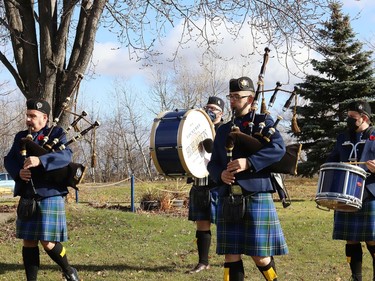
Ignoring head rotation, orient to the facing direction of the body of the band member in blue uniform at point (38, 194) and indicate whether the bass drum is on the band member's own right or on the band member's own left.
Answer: on the band member's own left

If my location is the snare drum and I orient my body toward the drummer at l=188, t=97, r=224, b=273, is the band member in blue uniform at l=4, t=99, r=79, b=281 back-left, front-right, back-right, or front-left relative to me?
front-left

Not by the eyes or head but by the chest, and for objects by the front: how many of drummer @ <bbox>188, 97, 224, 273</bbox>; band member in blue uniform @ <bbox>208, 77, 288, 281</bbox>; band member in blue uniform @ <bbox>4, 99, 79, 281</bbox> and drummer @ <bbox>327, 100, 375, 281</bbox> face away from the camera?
0

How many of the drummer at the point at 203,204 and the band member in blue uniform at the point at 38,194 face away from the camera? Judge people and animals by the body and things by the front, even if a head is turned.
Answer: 0

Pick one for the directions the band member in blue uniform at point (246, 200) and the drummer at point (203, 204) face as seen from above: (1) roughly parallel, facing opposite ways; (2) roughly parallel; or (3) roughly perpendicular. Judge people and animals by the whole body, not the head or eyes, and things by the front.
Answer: roughly parallel

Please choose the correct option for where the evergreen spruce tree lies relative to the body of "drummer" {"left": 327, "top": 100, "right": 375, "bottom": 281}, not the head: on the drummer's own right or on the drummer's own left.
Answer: on the drummer's own right

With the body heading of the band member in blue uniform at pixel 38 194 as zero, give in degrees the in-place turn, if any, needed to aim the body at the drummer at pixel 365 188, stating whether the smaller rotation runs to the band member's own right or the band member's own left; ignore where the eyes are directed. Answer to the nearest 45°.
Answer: approximately 135° to the band member's own left

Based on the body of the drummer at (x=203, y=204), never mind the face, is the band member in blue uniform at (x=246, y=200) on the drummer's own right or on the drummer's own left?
on the drummer's own left

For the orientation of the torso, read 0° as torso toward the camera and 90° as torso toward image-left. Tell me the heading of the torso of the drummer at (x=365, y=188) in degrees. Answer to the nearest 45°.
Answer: approximately 45°

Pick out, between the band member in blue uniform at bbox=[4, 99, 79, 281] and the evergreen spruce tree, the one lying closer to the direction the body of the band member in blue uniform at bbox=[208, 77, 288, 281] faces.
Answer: the band member in blue uniform

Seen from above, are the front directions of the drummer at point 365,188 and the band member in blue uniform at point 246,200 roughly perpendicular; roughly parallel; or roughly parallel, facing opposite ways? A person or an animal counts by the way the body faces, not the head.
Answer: roughly parallel

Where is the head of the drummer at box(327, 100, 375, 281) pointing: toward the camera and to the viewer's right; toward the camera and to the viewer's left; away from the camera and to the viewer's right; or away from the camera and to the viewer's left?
toward the camera and to the viewer's left

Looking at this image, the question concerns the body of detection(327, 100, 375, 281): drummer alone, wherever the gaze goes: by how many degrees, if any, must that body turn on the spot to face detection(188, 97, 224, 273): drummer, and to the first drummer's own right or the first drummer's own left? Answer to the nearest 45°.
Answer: approximately 45° to the first drummer's own right
